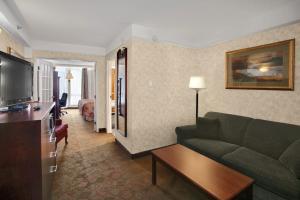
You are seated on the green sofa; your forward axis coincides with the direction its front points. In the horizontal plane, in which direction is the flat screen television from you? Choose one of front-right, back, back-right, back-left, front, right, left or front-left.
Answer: front

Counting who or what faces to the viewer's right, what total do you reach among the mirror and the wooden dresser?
1

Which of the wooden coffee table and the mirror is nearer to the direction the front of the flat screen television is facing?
the wooden coffee table

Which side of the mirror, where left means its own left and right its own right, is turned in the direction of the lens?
left

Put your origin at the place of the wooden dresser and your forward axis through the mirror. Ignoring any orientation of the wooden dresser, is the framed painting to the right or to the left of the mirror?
right

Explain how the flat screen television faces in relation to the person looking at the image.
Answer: facing the viewer and to the right of the viewer

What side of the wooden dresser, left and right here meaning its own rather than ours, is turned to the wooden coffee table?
front

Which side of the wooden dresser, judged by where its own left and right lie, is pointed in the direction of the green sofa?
front

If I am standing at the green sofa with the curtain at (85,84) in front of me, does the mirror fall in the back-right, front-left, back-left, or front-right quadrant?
front-left

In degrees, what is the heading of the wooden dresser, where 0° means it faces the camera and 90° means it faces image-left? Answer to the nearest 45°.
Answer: approximately 270°

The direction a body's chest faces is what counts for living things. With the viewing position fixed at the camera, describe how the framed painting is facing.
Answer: facing the viewer and to the left of the viewer
